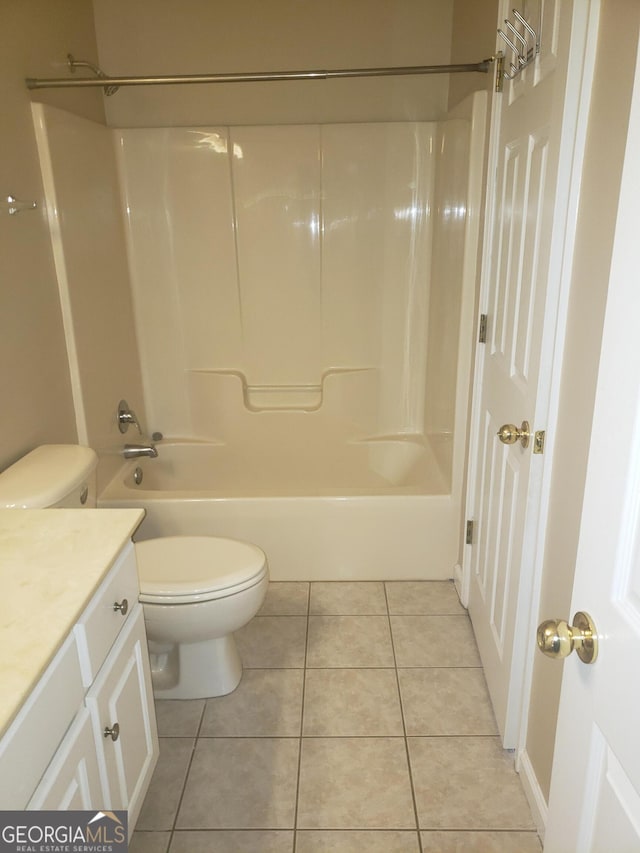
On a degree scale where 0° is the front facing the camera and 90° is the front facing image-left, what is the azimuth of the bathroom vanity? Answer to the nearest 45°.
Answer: approximately 270°

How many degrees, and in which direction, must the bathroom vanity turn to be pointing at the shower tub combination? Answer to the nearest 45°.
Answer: approximately 45° to its left

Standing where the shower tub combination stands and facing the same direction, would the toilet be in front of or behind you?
in front

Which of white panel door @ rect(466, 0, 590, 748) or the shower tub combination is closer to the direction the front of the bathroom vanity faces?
the white panel door

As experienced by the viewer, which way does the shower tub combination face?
facing the viewer

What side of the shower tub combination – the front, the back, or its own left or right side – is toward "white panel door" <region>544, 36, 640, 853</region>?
front
